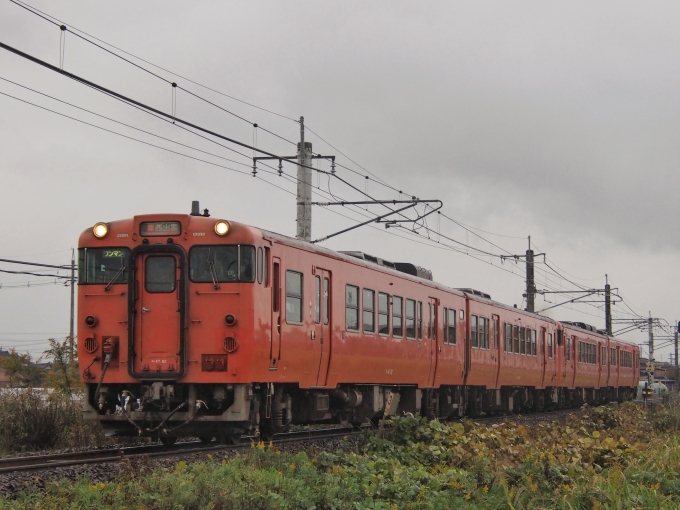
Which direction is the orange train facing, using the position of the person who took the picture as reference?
facing the viewer and to the left of the viewer

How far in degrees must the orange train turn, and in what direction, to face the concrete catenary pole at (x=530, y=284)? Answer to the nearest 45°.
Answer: approximately 135° to its right

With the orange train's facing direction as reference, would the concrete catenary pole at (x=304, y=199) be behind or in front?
behind
